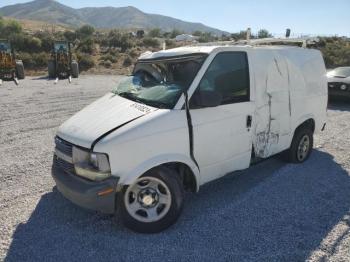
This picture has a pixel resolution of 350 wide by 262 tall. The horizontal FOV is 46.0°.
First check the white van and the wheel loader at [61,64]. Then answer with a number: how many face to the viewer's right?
0

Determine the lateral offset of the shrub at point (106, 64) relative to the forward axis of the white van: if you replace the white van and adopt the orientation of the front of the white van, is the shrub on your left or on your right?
on your right

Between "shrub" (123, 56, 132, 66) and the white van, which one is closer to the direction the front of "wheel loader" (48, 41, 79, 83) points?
the white van

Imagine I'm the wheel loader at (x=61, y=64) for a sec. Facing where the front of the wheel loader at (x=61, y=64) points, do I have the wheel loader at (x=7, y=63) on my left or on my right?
on my right

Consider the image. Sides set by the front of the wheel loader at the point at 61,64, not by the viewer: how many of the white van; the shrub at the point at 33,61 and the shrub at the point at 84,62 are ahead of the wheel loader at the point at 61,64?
1

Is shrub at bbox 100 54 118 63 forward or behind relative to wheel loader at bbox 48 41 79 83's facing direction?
behind

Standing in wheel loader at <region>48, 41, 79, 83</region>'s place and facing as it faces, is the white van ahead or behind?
ahead

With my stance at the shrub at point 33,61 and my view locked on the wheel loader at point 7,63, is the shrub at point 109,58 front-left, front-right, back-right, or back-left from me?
back-left

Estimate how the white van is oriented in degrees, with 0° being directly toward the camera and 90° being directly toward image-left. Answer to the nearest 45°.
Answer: approximately 45°

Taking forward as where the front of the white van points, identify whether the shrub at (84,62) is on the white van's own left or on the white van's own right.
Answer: on the white van's own right

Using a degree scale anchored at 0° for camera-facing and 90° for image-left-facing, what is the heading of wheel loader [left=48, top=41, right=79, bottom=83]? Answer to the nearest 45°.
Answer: approximately 0°
